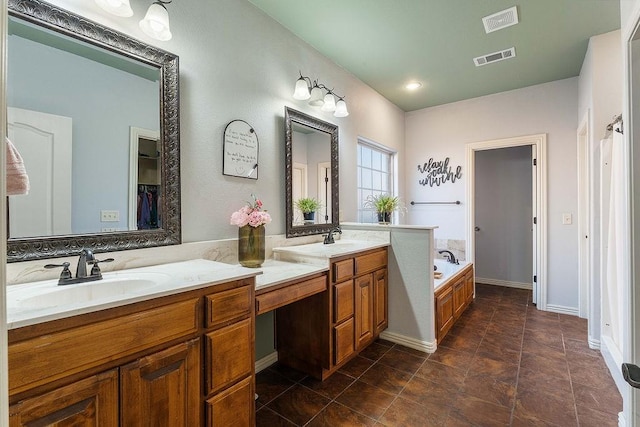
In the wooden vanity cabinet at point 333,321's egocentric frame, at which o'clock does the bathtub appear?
The bathtub is roughly at 9 o'clock from the wooden vanity cabinet.

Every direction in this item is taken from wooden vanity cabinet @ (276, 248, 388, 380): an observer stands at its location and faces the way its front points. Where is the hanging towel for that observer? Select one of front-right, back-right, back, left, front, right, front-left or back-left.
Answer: right

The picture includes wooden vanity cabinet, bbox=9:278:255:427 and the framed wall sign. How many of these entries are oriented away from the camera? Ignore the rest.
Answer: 0

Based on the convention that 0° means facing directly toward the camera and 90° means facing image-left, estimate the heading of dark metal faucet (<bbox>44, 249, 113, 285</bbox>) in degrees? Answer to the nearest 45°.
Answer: approximately 315°

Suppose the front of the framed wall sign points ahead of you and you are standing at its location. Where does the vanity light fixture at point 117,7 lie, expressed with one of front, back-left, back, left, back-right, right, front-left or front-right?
right

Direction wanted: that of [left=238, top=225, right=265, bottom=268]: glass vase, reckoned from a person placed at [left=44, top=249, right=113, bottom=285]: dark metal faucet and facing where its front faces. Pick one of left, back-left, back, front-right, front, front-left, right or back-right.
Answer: front-left

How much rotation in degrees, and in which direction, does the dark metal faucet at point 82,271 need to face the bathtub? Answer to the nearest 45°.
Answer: approximately 45° to its left

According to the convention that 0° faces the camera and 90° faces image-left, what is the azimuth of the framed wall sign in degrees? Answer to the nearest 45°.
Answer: approximately 315°
